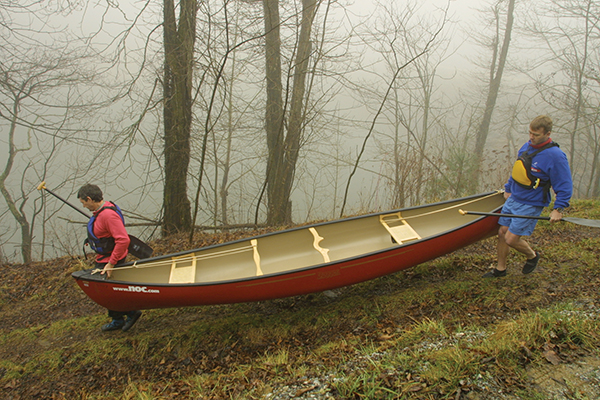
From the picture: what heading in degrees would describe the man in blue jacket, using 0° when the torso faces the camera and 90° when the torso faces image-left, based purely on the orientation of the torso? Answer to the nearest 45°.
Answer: approximately 45°

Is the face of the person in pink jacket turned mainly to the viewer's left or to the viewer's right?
to the viewer's left

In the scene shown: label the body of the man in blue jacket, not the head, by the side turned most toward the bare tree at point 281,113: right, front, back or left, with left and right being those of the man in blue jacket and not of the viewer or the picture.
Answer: right

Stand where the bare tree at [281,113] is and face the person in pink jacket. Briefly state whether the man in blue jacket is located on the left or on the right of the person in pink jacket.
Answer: left

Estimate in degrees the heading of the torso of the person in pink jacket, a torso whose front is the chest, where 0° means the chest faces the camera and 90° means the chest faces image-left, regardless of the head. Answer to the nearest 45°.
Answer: approximately 90°
